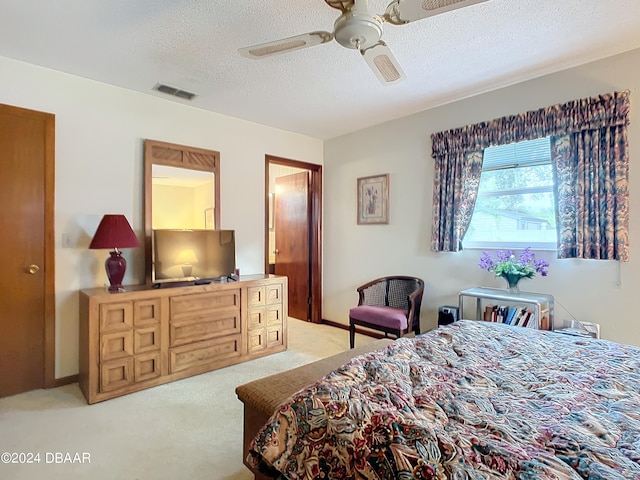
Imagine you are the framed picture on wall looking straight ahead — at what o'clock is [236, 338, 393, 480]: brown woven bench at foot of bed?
The brown woven bench at foot of bed is roughly at 11 o'clock from the framed picture on wall.

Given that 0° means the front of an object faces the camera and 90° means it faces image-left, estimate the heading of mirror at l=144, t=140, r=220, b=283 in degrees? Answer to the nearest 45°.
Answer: approximately 315°

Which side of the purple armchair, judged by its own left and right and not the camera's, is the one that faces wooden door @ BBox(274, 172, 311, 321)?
right

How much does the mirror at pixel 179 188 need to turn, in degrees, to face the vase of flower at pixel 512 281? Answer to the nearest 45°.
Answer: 0° — it already faces it

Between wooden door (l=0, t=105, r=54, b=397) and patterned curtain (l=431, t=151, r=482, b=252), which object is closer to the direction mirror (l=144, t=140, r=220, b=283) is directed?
the patterned curtain

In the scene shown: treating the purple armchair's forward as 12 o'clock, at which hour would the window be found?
The window is roughly at 8 o'clock from the purple armchair.

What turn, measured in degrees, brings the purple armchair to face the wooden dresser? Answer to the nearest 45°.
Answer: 0° — it already faces it

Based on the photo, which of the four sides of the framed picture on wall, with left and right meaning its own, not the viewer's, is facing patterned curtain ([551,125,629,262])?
left

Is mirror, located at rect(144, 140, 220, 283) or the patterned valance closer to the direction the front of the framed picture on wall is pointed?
the mirror

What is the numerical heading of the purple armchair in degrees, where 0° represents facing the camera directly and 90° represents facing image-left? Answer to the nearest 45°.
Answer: approximately 45°

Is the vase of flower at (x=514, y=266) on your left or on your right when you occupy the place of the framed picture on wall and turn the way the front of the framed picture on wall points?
on your left

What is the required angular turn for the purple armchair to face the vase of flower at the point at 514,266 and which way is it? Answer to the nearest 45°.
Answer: approximately 90° to its left

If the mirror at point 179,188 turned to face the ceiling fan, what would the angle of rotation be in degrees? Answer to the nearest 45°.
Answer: approximately 45° to its right
